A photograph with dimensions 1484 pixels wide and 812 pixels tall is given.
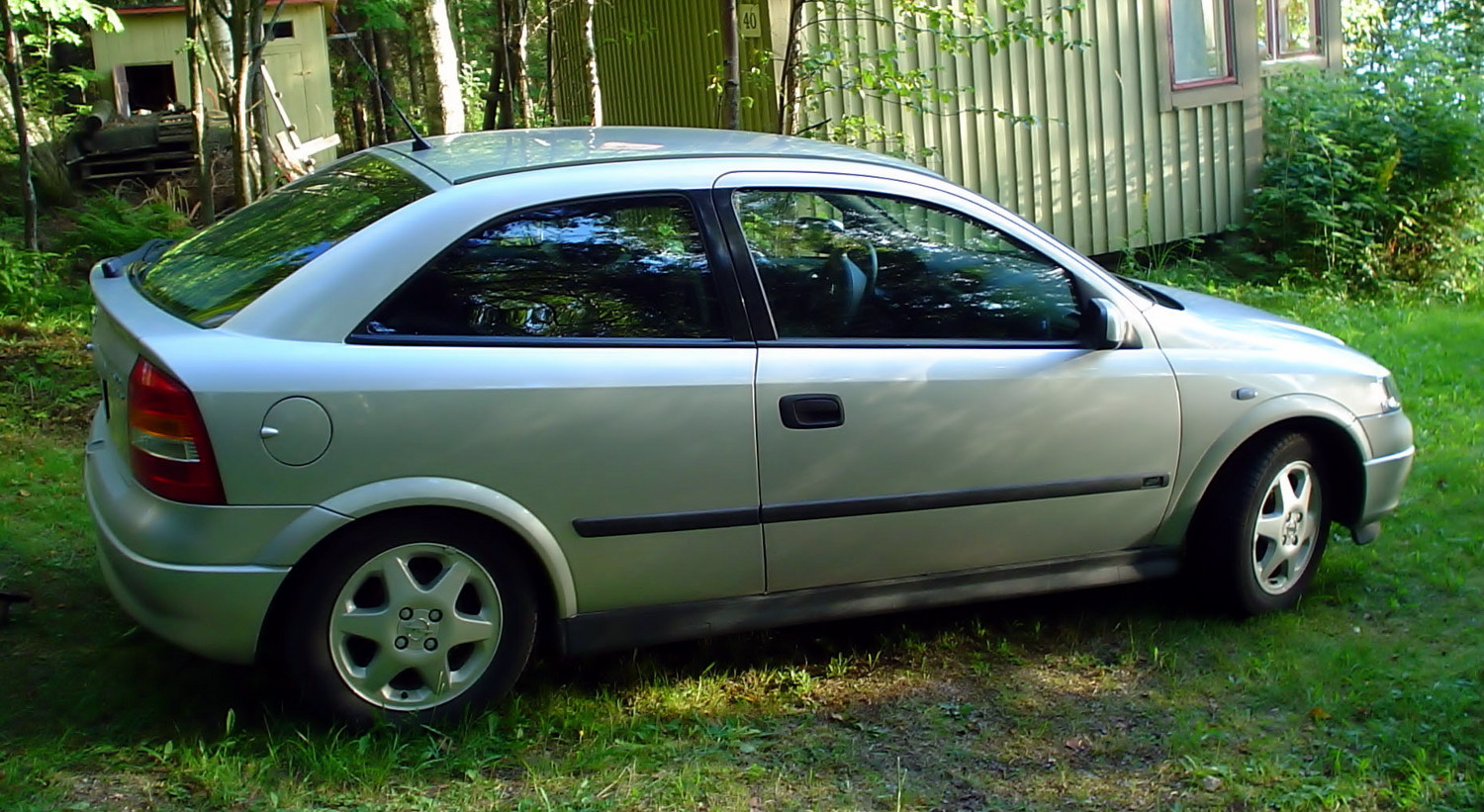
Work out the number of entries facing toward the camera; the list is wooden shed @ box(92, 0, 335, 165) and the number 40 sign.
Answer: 2

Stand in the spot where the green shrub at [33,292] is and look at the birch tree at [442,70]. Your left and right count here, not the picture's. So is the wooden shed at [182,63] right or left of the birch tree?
left

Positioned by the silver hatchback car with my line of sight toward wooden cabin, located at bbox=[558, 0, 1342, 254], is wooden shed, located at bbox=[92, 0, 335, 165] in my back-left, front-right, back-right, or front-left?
front-left

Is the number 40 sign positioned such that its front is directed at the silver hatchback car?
yes

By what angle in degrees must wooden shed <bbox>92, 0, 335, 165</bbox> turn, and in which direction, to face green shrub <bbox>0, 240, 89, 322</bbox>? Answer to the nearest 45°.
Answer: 0° — it already faces it

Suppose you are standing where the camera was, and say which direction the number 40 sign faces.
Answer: facing the viewer

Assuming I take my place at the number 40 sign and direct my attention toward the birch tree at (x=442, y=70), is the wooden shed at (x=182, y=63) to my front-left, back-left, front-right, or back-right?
front-right

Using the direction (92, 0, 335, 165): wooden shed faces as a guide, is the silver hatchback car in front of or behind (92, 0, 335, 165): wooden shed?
in front

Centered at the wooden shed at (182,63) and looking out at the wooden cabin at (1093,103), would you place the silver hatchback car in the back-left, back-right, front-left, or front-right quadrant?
front-right

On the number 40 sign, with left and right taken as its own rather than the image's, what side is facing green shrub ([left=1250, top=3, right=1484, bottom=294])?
left

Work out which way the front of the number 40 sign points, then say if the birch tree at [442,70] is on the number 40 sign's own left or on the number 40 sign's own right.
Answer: on the number 40 sign's own right
